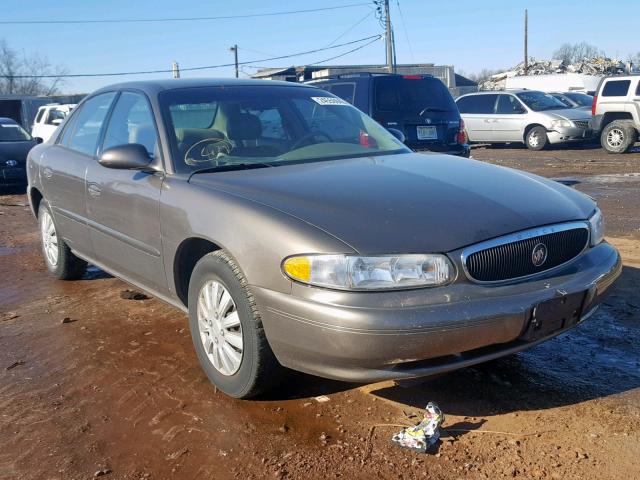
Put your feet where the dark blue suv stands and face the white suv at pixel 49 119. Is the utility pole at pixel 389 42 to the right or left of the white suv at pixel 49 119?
right

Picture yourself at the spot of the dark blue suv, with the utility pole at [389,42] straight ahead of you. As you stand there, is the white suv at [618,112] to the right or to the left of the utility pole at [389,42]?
right

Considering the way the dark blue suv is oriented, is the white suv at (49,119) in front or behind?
in front

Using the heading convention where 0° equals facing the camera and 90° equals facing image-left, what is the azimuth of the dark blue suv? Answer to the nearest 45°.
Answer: approximately 135°

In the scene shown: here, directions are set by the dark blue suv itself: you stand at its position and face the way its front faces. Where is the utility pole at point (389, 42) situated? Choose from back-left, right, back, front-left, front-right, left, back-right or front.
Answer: front-right

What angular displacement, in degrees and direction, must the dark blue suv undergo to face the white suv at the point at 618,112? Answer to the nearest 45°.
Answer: approximately 90° to its right

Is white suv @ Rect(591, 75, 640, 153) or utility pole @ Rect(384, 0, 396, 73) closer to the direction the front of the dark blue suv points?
the utility pole

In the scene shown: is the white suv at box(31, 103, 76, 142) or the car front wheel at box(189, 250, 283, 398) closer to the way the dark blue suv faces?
the white suv

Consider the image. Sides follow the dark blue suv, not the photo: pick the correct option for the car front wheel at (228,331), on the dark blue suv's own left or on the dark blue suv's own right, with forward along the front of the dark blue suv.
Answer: on the dark blue suv's own left

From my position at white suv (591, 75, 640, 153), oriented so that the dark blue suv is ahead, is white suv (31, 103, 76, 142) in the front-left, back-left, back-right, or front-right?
front-right
